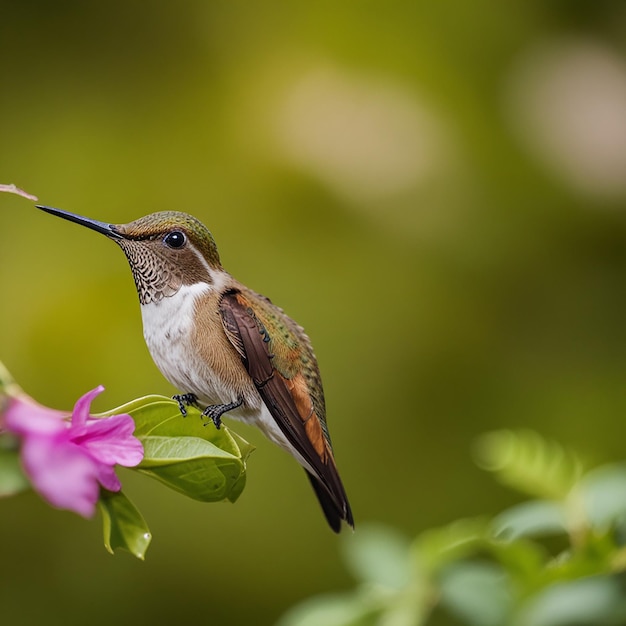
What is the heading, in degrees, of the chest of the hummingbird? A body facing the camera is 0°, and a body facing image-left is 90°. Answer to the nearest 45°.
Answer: approximately 90°
